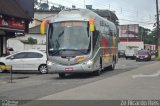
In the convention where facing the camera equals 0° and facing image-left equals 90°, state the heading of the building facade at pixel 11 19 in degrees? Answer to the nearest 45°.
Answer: approximately 315°

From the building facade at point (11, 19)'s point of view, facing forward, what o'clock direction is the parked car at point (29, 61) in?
The parked car is roughly at 1 o'clock from the building facade.
